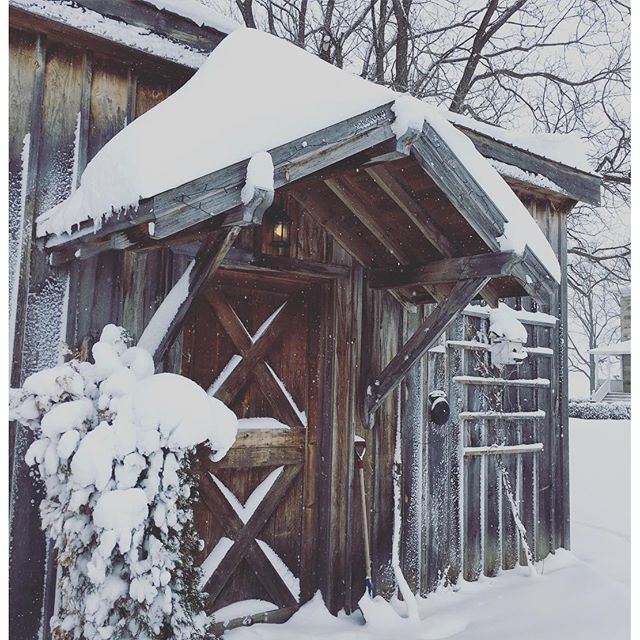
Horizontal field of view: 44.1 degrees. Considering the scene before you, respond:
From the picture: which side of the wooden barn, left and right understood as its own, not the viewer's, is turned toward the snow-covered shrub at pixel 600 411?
left

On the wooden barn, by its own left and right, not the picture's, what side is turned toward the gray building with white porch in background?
left

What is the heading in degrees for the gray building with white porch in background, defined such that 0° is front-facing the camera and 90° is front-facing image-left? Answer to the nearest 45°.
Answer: approximately 0°

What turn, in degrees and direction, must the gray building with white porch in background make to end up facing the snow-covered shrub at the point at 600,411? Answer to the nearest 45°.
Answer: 0° — it already faces it

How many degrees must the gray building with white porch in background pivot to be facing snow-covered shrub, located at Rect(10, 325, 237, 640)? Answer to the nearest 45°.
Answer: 0° — it already faces it

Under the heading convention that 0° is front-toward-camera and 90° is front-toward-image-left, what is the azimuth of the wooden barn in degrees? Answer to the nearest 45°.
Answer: approximately 315°

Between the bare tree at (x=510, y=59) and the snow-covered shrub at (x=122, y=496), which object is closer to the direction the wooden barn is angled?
the snow-covered shrub

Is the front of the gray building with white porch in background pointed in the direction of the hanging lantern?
yes
